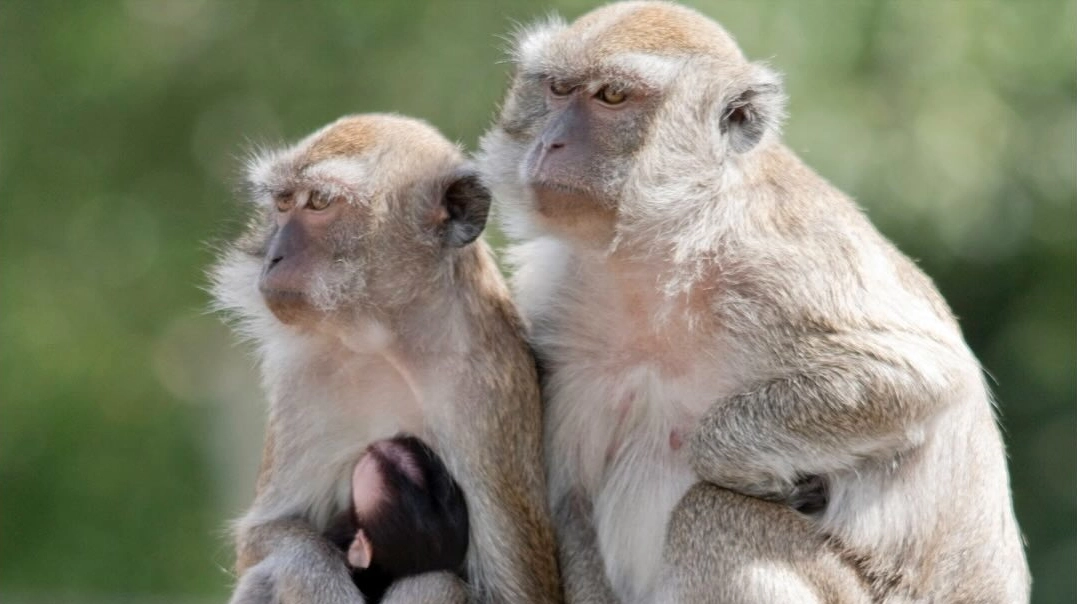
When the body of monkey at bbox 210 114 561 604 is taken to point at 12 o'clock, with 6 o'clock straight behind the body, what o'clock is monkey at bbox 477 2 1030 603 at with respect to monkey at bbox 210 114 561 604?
monkey at bbox 477 2 1030 603 is roughly at 8 o'clock from monkey at bbox 210 114 561 604.

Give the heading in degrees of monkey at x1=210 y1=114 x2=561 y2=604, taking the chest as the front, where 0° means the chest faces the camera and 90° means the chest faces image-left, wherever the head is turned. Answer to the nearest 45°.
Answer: approximately 45°

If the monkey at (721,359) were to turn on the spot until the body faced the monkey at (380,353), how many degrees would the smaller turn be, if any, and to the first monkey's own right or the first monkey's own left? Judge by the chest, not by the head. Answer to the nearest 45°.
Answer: approximately 45° to the first monkey's own right
